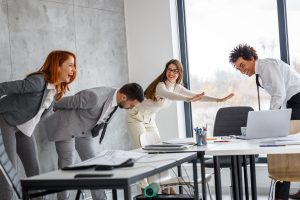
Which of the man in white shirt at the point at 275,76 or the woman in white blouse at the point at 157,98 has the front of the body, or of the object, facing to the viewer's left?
the man in white shirt

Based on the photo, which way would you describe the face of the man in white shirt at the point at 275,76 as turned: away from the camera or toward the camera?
toward the camera

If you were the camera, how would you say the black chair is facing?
facing the viewer and to the left of the viewer

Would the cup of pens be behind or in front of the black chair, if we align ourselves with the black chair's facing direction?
in front

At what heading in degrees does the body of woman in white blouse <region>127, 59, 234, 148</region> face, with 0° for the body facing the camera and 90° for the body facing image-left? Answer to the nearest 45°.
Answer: approximately 315°

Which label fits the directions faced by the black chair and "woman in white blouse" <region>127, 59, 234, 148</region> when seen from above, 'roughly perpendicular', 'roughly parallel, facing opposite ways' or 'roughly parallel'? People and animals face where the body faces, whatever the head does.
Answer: roughly perpendicular

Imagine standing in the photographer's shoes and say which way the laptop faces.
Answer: facing away from the viewer and to the left of the viewer

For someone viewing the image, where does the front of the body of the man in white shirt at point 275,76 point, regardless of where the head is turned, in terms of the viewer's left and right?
facing to the left of the viewer

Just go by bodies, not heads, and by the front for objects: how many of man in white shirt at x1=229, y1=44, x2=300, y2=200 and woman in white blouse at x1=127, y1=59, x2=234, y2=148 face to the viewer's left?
1
